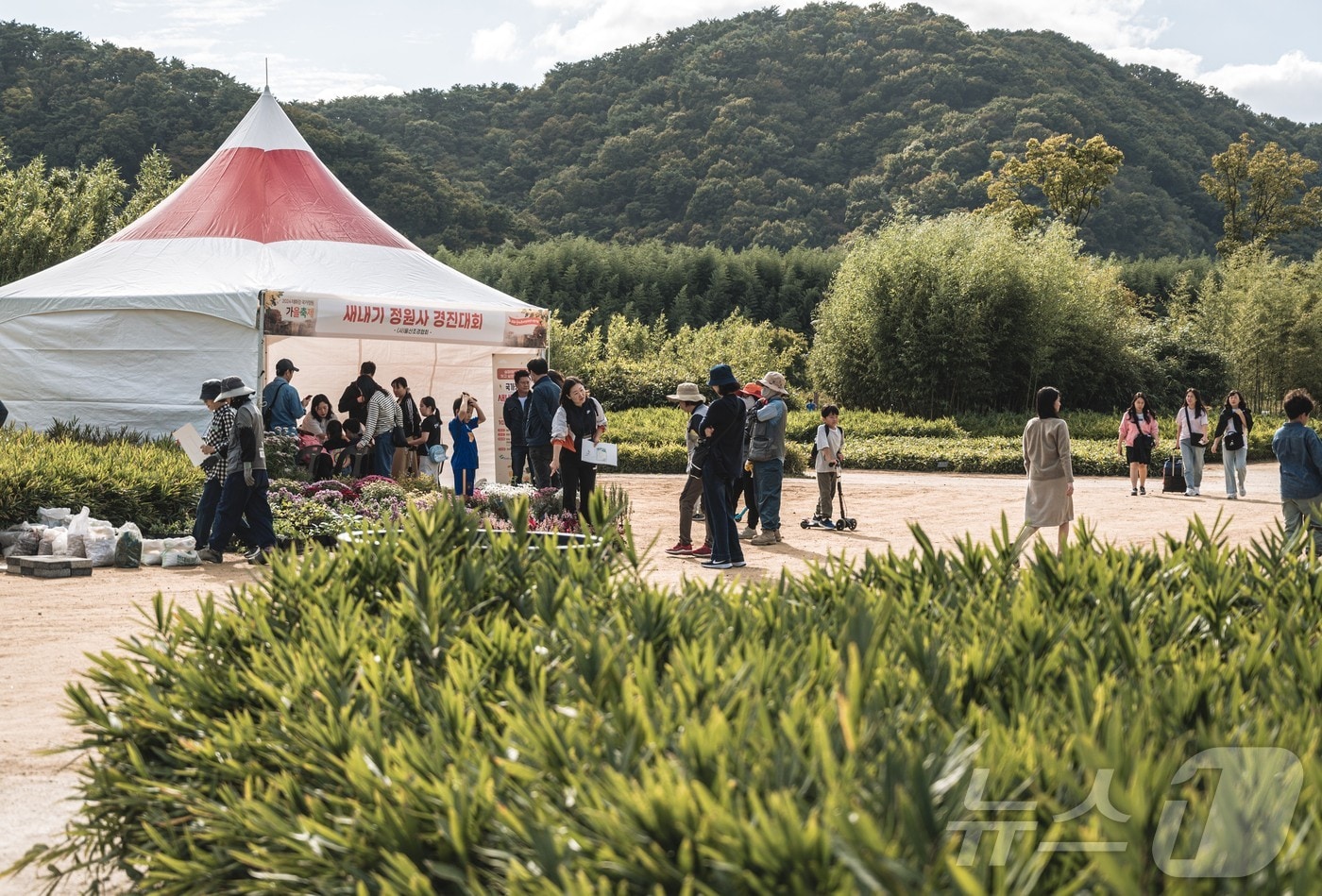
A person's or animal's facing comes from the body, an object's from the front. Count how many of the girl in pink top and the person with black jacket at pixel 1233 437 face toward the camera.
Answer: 2

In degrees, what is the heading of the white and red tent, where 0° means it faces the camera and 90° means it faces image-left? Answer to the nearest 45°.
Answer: approximately 315°

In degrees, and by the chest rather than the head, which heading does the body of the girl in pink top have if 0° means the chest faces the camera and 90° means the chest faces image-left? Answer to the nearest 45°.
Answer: approximately 0°

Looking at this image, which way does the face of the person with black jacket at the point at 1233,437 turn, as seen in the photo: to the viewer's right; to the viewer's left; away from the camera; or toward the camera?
toward the camera

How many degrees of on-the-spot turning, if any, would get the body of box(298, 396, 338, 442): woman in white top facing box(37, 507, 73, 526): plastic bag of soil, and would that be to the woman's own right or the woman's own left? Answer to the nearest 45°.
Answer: approximately 90° to the woman's own right

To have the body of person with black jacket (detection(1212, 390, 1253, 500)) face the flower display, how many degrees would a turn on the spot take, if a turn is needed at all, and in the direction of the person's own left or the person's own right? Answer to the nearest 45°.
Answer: approximately 45° to the person's own right

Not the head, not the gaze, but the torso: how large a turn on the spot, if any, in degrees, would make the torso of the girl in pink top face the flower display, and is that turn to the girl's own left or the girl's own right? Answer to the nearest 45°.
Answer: approximately 45° to the girl's own right

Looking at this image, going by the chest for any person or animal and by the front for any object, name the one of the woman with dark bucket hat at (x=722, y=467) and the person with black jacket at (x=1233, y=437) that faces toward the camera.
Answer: the person with black jacket

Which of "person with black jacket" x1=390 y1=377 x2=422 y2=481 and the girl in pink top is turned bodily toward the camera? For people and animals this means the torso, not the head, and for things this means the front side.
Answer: the girl in pink top

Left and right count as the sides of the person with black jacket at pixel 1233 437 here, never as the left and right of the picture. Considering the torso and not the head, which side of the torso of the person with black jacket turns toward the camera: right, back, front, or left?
front

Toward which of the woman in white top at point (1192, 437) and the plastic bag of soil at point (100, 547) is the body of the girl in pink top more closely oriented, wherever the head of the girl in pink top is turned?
the plastic bag of soil

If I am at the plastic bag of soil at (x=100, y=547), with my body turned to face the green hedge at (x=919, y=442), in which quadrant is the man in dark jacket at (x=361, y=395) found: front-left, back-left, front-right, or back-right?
front-left

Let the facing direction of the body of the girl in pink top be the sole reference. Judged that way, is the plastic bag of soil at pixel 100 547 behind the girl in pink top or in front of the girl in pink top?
in front

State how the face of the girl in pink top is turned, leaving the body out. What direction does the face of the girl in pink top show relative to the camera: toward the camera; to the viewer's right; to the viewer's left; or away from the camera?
toward the camera

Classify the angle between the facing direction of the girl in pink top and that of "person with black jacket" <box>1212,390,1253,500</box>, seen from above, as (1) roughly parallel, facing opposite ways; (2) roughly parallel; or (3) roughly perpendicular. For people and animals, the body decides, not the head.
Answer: roughly parallel

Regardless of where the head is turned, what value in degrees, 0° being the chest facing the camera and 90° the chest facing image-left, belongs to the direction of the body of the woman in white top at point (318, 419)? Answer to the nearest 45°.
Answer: approximately 315°
